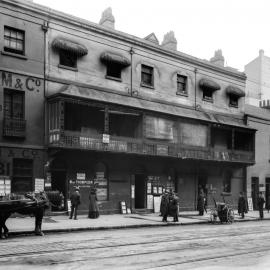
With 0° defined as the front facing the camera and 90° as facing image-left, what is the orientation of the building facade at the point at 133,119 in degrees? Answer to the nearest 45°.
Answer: approximately 315°

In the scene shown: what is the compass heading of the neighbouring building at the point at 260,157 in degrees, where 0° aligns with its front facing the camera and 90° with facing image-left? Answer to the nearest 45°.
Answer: approximately 315°

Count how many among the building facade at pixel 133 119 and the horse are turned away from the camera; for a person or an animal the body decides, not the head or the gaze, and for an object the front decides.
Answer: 0
